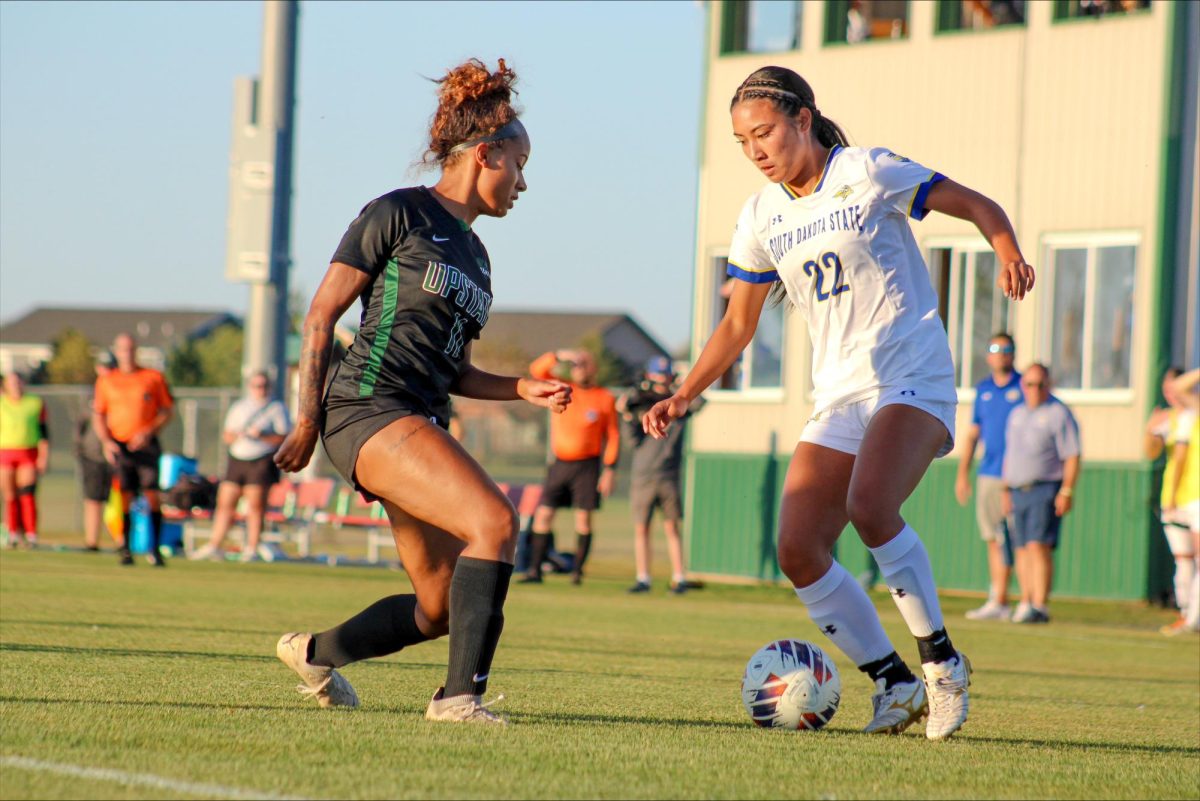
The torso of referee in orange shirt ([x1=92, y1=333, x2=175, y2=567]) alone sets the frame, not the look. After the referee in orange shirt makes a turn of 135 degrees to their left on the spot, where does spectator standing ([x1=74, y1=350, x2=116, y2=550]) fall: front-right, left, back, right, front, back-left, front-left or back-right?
front-left

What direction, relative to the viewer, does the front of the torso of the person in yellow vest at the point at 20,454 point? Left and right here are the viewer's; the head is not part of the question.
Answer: facing the viewer

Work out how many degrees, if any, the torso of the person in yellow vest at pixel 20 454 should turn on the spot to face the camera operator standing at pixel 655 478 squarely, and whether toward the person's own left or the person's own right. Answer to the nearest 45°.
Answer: approximately 45° to the person's own left

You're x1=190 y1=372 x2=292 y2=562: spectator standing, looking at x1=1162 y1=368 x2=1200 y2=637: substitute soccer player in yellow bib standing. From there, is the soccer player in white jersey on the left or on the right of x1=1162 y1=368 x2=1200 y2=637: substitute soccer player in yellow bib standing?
right

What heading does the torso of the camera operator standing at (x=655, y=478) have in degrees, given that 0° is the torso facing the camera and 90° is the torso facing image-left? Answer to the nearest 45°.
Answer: approximately 0°

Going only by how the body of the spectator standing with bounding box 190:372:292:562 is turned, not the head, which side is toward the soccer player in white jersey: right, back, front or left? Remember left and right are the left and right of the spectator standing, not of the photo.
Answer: front

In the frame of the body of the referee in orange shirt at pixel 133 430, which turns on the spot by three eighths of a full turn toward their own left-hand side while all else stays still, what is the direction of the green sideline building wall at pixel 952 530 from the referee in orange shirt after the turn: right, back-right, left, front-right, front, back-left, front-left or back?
front-right

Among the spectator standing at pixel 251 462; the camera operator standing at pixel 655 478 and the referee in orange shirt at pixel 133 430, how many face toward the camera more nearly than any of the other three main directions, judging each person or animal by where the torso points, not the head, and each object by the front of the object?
3

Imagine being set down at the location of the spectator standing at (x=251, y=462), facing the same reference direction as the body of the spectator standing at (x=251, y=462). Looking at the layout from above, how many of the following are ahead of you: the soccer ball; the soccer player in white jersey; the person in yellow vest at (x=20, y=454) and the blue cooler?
2

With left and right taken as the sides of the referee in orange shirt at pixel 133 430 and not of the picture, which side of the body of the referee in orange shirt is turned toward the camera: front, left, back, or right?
front

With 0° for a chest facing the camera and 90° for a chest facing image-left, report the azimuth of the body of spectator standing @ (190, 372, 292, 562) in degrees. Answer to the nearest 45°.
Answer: approximately 0°
